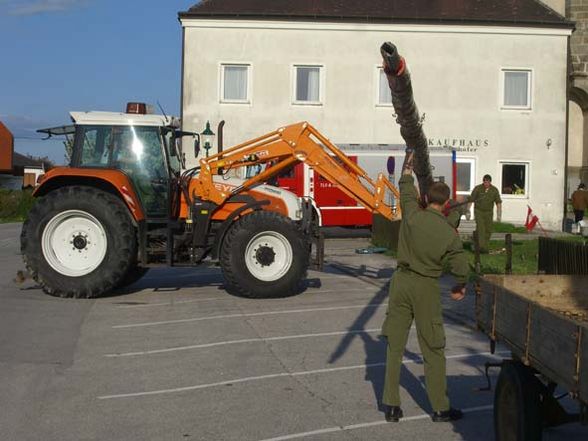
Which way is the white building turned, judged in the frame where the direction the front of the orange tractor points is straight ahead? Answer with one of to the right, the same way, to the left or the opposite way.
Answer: to the right

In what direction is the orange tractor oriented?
to the viewer's right

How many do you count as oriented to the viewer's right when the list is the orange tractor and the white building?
1

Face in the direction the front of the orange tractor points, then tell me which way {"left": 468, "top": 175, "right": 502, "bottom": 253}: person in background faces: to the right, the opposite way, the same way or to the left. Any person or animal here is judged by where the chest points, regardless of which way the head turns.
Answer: to the right

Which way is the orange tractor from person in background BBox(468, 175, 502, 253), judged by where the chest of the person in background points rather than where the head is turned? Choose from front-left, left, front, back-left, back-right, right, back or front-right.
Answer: front-right

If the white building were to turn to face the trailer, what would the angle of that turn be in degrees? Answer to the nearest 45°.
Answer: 0° — it already faces it

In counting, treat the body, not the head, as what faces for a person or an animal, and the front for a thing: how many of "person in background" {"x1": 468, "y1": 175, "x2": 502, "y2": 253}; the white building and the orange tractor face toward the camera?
2

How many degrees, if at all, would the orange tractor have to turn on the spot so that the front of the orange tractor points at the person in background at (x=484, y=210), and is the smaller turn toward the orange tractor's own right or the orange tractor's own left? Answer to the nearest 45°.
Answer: approximately 45° to the orange tractor's own left

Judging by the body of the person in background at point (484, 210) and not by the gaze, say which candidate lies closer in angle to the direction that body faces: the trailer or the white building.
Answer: the trailer

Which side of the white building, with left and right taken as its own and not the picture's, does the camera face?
front

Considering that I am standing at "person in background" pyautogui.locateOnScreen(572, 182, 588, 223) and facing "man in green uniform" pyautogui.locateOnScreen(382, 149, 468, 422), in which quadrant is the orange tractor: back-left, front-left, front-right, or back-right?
front-right

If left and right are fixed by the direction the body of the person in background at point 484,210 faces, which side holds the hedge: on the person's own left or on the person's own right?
on the person's own right

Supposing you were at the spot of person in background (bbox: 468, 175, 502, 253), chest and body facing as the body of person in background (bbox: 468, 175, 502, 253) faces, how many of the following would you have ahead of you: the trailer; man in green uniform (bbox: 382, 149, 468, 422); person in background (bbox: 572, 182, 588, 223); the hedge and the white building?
2

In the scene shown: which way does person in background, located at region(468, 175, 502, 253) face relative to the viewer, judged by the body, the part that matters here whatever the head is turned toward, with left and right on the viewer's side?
facing the viewer
